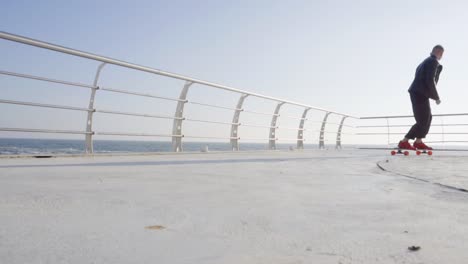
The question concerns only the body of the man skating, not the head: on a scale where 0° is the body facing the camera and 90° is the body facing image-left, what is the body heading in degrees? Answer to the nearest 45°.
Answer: approximately 270°
